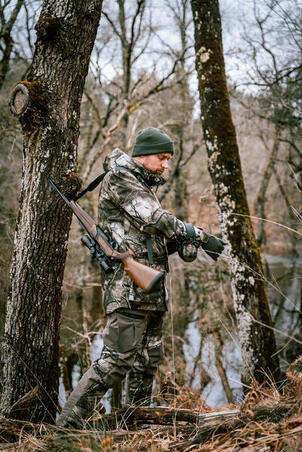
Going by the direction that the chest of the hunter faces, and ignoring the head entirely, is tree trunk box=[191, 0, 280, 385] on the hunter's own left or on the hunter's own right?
on the hunter's own left

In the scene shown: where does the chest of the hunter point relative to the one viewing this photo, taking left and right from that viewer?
facing to the right of the viewer

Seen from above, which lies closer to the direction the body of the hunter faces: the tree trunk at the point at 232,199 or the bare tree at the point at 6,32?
the tree trunk
